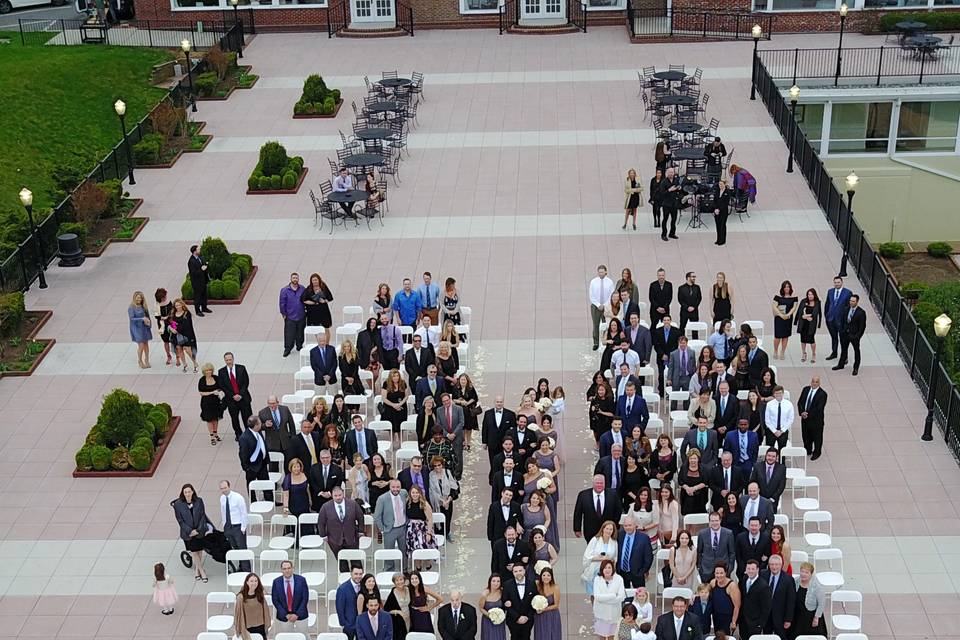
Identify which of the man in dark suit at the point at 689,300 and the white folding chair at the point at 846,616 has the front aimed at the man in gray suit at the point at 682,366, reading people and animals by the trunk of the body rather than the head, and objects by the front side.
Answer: the man in dark suit

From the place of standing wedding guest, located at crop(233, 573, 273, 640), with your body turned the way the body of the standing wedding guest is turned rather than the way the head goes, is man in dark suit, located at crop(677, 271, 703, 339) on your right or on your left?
on your left

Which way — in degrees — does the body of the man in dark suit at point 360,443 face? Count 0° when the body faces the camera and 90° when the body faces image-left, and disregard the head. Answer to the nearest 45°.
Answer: approximately 0°

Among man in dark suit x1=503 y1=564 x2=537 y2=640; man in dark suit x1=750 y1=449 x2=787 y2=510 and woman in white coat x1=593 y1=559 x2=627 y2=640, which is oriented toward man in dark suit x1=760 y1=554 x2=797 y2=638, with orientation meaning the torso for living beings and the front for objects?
man in dark suit x1=750 y1=449 x2=787 y2=510

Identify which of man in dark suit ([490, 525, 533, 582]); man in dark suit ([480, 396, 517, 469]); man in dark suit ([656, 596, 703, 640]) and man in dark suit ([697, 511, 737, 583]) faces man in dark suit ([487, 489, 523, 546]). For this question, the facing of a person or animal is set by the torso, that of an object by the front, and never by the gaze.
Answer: man in dark suit ([480, 396, 517, 469])

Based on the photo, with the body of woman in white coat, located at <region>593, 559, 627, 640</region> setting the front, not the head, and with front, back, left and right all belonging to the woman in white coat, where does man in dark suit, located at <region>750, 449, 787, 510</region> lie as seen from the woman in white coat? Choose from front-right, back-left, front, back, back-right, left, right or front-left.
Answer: back-left
